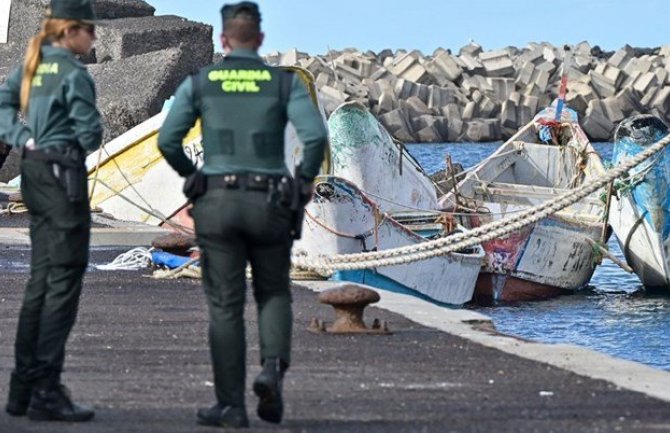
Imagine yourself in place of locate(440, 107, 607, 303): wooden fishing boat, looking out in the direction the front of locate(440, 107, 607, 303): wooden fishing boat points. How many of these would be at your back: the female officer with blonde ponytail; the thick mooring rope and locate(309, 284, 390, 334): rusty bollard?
3

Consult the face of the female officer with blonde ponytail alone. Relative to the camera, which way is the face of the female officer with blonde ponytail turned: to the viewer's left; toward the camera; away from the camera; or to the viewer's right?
to the viewer's right

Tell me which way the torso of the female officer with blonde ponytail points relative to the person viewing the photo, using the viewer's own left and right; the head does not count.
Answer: facing away from the viewer and to the right of the viewer

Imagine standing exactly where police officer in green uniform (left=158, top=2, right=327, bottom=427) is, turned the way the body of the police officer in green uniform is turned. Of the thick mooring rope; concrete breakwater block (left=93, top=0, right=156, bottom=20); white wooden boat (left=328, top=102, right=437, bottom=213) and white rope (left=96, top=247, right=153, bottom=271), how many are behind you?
0

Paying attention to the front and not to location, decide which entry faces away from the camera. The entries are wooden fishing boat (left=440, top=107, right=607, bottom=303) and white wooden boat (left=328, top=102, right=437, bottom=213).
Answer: the wooden fishing boat

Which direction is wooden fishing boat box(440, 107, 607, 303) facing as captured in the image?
away from the camera

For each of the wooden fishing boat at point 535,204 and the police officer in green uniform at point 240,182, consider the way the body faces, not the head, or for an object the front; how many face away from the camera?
2

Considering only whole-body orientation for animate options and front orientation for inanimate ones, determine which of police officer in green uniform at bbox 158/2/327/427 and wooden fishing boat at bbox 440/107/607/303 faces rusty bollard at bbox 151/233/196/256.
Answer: the police officer in green uniform

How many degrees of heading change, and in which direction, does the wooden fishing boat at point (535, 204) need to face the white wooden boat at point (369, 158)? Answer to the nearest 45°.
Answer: approximately 135° to its left

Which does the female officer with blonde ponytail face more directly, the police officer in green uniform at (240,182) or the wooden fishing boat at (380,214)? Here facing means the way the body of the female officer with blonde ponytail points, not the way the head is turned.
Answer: the wooden fishing boat
